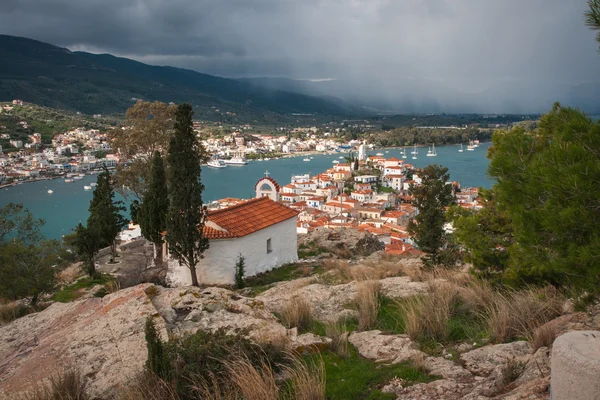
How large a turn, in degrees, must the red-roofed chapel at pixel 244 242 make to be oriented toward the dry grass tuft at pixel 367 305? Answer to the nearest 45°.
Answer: approximately 135° to its right

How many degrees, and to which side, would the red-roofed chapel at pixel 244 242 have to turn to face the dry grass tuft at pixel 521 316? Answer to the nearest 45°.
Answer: approximately 135° to its right

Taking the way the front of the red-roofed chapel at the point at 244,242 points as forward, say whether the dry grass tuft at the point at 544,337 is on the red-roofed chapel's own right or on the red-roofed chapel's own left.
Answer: on the red-roofed chapel's own right

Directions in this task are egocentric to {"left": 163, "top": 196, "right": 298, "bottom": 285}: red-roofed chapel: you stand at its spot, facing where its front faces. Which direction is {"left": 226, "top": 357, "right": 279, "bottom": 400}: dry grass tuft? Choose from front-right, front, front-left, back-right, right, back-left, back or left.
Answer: back-right

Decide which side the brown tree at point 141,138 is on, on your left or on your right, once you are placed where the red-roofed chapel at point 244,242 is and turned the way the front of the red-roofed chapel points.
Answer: on your left

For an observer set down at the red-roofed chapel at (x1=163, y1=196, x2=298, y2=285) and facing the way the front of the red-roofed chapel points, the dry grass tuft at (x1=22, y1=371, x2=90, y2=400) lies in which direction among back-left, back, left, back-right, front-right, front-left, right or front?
back-right

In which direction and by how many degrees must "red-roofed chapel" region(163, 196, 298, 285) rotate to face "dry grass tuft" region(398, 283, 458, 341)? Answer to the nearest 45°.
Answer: approximately 135° to its right

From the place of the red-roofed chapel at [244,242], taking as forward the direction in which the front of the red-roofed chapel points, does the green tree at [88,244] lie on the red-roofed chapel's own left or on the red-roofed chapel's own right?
on the red-roofed chapel's own left

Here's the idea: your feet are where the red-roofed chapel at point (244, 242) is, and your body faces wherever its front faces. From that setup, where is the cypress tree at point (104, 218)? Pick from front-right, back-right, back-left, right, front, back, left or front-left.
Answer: left

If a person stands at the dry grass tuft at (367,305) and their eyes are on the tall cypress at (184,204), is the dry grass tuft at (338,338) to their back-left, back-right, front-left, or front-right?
back-left

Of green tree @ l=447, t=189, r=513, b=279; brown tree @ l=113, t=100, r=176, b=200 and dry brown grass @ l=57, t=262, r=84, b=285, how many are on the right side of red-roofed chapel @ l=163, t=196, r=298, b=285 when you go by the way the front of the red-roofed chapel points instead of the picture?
1
